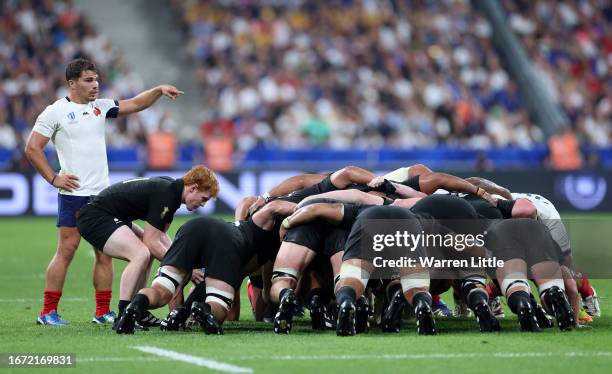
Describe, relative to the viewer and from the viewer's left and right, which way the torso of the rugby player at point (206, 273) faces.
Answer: facing away from the viewer and to the right of the viewer

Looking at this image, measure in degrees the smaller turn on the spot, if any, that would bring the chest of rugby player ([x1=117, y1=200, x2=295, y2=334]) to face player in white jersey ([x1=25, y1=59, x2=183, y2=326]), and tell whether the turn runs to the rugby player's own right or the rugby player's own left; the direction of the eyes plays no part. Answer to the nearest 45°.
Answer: approximately 90° to the rugby player's own left

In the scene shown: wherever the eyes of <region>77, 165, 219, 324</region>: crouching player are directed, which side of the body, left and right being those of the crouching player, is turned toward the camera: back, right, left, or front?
right

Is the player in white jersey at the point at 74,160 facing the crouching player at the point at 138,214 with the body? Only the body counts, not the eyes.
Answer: yes

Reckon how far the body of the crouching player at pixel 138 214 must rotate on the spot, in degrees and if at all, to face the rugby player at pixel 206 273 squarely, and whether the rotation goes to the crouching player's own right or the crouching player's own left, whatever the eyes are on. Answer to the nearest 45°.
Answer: approximately 45° to the crouching player's own right

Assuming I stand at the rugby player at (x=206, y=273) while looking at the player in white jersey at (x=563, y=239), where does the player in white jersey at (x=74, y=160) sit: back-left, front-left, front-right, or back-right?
back-left

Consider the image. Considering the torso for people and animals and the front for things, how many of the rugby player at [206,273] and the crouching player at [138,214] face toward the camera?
0

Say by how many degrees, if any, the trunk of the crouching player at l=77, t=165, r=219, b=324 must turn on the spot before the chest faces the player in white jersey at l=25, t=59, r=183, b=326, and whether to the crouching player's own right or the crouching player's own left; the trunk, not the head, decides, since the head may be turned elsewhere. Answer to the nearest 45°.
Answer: approximately 135° to the crouching player's own left

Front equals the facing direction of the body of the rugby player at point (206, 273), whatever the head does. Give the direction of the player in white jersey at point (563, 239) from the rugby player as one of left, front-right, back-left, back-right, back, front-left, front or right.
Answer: front-right

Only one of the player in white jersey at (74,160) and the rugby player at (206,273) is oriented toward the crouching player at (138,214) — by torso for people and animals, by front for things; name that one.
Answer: the player in white jersey

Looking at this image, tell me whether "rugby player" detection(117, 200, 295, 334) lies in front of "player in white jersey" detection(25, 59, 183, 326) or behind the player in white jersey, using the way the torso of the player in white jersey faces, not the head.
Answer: in front
